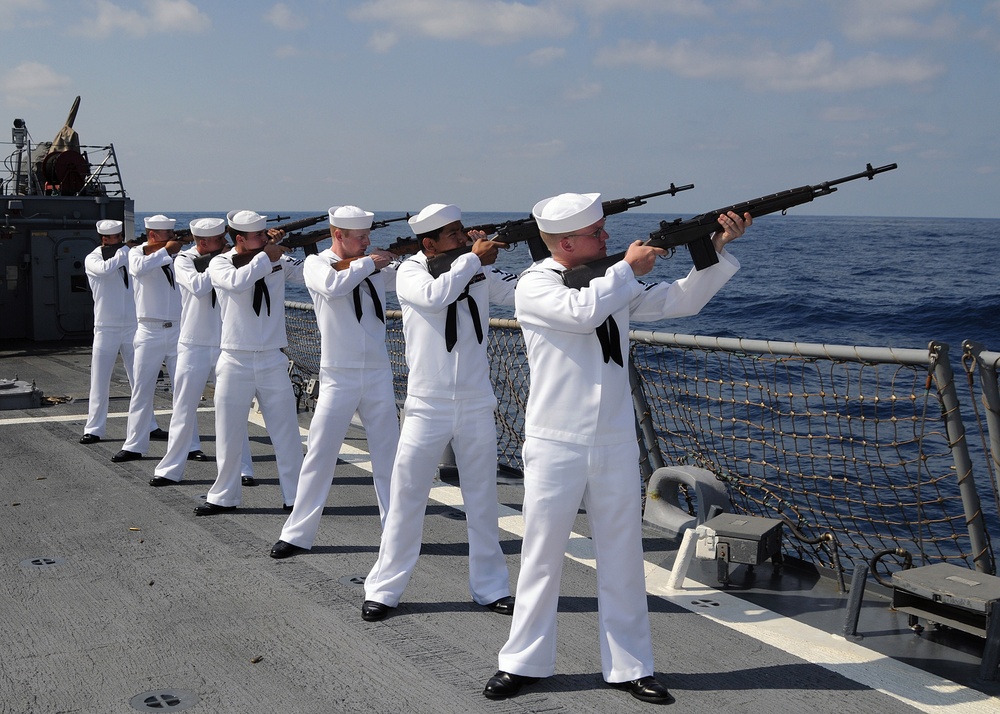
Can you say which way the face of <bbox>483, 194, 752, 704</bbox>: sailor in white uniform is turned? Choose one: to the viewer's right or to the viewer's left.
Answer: to the viewer's right

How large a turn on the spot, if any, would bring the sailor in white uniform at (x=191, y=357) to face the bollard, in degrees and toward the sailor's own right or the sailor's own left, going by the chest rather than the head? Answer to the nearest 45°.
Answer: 0° — they already face it

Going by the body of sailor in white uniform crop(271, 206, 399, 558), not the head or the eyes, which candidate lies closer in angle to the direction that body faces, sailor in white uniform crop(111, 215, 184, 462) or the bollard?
the bollard

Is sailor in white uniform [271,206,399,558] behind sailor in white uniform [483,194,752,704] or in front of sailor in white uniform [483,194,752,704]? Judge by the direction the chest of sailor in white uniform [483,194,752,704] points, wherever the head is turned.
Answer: behind

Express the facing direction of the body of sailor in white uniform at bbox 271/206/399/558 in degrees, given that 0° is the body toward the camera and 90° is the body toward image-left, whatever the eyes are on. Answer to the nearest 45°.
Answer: approximately 315°

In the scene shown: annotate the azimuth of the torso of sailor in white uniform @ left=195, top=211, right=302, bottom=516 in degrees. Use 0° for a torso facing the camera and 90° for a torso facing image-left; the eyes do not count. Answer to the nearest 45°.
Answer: approximately 315°

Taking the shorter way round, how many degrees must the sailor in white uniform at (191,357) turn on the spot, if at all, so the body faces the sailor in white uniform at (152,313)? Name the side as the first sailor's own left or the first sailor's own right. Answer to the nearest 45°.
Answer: approximately 135° to the first sailor's own left

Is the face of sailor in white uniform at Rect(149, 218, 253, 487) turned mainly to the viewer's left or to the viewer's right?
to the viewer's right

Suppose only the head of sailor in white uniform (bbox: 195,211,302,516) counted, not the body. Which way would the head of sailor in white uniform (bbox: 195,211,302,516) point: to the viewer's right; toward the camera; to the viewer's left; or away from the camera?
to the viewer's right

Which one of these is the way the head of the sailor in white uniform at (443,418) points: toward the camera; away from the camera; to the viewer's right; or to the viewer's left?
to the viewer's right
